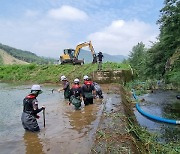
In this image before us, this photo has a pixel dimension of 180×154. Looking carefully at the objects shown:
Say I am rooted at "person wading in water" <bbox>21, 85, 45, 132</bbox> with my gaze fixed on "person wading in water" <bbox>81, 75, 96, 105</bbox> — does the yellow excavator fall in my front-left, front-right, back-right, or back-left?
front-left

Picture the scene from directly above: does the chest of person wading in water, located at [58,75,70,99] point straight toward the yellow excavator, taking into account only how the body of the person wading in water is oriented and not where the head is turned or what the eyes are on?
no

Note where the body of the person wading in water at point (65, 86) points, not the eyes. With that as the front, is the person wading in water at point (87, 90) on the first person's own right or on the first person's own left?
on the first person's own left

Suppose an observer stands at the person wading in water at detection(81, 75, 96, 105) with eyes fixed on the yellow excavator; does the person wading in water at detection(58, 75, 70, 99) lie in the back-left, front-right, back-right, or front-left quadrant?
front-left

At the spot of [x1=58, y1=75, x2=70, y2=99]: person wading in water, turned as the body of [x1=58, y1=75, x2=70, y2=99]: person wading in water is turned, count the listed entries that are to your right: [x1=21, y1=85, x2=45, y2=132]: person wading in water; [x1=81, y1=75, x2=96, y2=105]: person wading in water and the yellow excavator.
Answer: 1
